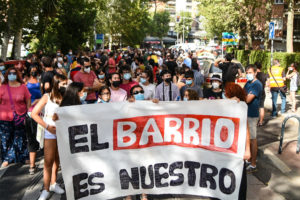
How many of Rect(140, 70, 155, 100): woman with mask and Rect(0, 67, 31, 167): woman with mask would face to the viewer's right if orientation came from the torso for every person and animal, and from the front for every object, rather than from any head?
0

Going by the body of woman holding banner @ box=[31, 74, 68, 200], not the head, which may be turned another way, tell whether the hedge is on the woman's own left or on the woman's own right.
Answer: on the woman's own left

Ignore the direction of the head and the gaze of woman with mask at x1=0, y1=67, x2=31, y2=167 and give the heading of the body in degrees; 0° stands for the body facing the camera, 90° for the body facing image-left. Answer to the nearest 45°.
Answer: approximately 0°

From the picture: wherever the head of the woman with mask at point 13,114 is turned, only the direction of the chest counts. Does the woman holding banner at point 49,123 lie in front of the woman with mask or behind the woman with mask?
in front

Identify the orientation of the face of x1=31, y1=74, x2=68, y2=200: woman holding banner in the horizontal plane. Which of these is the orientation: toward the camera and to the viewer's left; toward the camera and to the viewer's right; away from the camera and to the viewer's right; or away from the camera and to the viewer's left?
toward the camera and to the viewer's right

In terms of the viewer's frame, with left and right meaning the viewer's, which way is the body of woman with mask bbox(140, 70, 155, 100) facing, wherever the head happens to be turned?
facing the viewer and to the left of the viewer

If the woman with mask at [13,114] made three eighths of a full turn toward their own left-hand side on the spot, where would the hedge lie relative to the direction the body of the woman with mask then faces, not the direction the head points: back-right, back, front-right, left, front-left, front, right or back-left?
front

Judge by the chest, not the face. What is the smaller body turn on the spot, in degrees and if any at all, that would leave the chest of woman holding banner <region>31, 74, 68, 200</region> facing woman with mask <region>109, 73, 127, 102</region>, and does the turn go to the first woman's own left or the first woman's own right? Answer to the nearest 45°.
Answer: approximately 90° to the first woman's own left

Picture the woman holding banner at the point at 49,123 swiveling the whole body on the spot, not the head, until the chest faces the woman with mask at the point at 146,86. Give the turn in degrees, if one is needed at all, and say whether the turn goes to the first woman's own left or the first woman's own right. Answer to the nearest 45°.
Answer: approximately 90° to the first woman's own left

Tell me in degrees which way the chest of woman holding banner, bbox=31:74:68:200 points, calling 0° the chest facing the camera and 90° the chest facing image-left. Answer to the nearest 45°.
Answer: approximately 315°

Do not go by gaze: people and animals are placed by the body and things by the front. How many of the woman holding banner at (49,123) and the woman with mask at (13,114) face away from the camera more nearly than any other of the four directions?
0

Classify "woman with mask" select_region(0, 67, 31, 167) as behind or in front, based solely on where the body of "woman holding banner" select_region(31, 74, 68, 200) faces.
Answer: behind

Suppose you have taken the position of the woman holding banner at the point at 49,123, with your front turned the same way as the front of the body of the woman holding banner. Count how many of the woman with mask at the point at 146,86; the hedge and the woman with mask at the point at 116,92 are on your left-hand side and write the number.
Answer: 3

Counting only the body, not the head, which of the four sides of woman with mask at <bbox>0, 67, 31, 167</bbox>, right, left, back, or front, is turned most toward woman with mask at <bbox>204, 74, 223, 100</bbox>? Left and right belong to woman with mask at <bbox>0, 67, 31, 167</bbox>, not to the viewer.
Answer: left

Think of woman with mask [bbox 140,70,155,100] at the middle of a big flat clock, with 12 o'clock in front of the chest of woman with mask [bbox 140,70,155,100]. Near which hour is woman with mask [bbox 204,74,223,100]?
woman with mask [bbox 204,74,223,100] is roughly at 9 o'clock from woman with mask [bbox 140,70,155,100].

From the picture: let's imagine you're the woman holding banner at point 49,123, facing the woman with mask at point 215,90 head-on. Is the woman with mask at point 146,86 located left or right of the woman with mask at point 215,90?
left
